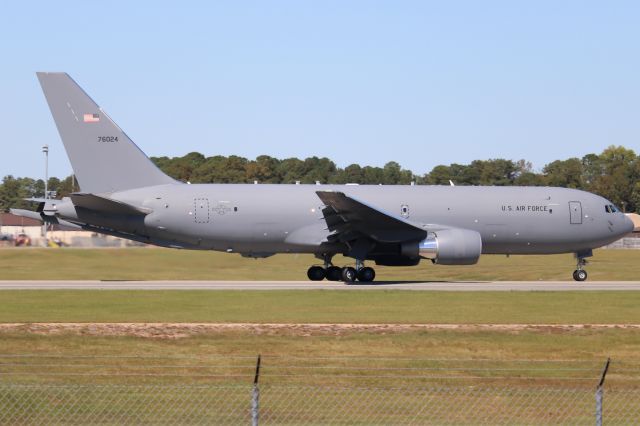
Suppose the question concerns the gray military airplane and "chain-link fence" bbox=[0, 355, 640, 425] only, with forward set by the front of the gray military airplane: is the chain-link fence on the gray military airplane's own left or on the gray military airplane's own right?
on the gray military airplane's own right

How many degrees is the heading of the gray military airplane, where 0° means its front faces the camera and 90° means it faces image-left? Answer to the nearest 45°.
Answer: approximately 270°
